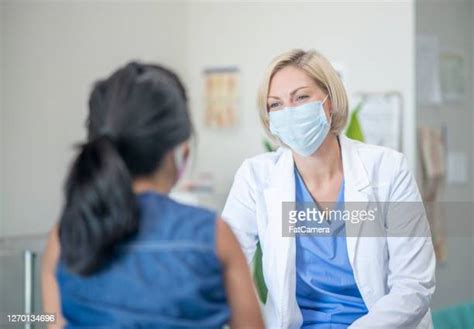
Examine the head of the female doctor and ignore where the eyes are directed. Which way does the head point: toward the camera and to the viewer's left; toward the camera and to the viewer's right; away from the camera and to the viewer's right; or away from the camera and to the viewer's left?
toward the camera and to the viewer's left

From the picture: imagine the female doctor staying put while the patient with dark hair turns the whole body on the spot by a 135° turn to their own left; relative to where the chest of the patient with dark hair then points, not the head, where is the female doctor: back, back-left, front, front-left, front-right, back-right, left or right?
back-right

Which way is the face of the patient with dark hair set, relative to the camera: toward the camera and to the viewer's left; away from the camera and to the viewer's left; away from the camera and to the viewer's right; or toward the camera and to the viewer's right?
away from the camera and to the viewer's right

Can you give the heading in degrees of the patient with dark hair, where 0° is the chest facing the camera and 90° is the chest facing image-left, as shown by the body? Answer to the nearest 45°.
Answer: approximately 225°
